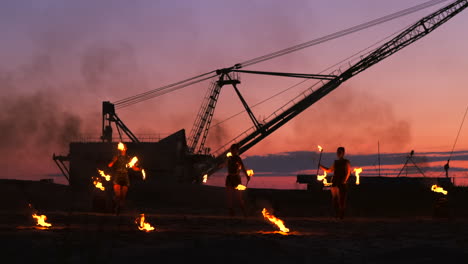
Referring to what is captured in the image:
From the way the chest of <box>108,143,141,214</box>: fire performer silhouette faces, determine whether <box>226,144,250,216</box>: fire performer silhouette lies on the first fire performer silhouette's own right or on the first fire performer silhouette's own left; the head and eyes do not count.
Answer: on the first fire performer silhouette's own left

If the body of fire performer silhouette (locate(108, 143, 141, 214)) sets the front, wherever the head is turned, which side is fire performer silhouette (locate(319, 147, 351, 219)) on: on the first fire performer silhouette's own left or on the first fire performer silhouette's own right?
on the first fire performer silhouette's own left

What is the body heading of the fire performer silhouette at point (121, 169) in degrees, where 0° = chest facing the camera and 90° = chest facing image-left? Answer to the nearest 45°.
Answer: approximately 0°
